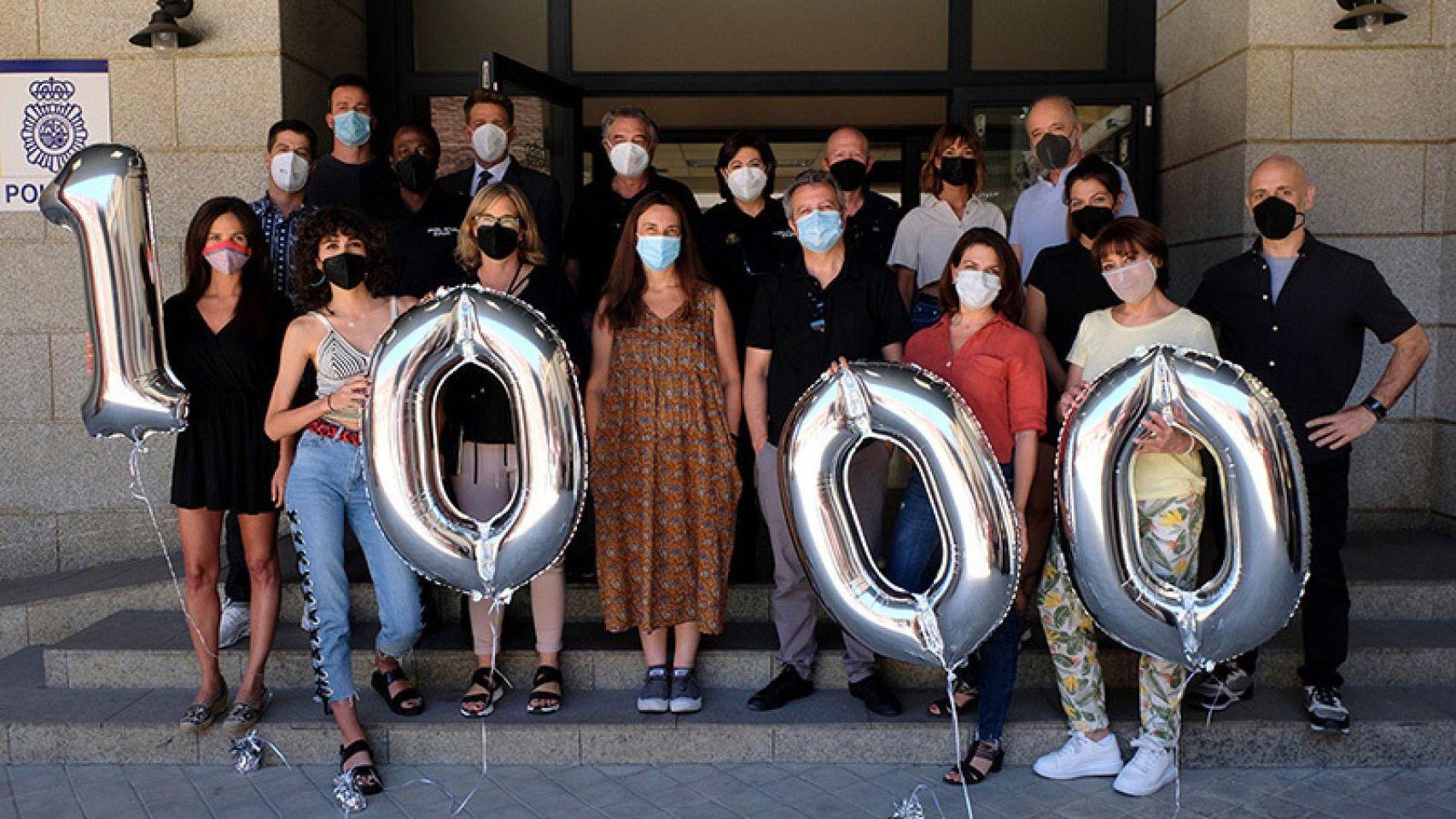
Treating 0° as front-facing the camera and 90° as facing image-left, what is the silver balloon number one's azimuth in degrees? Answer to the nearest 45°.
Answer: approximately 0°

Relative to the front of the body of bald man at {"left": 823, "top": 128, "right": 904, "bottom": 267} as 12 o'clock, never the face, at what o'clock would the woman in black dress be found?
The woman in black dress is roughly at 2 o'clock from the bald man.

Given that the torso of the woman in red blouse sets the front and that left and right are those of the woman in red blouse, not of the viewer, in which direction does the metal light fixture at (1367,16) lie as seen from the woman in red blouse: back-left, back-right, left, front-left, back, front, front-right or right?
back

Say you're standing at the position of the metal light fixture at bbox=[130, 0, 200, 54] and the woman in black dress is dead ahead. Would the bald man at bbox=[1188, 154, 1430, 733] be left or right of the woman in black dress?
left

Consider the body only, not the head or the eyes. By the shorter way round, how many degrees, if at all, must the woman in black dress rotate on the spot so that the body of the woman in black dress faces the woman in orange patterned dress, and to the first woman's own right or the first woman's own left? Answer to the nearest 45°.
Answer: approximately 90° to the first woman's own left

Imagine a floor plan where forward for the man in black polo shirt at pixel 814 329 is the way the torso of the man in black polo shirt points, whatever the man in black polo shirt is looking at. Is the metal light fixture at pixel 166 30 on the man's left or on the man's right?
on the man's right

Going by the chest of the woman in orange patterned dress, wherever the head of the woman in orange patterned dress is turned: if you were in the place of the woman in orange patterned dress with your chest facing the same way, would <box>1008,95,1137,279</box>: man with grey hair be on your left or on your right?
on your left

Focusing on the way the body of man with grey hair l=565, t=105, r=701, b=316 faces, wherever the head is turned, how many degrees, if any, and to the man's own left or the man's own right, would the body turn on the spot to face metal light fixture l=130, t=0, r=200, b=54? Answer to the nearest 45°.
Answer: approximately 135° to the man's own right

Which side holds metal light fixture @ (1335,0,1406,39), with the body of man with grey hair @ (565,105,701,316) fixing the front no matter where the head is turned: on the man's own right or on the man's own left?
on the man's own left

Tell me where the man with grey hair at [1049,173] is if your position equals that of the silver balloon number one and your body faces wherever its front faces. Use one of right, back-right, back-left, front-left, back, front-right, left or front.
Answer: left

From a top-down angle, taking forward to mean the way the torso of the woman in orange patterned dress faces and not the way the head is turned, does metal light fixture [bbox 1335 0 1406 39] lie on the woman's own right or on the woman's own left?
on the woman's own left
